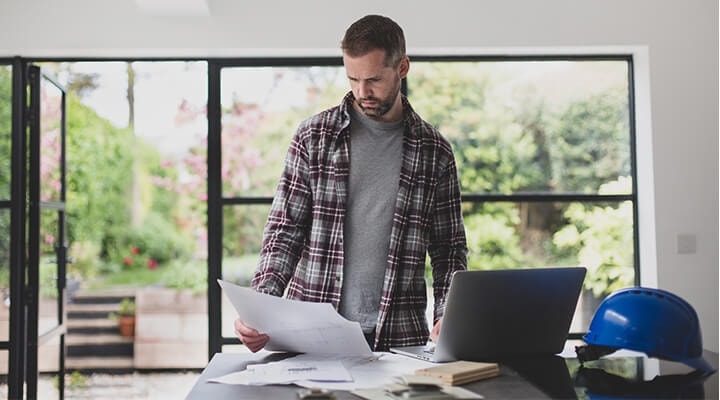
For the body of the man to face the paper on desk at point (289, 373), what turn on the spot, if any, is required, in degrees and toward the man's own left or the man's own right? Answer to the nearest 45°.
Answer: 0° — they already face it

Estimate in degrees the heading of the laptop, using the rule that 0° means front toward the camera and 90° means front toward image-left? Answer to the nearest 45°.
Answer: approximately 135°

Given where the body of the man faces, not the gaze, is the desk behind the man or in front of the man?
in front

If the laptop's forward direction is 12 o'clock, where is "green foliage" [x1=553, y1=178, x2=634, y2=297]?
The green foliage is roughly at 2 o'clock from the laptop.

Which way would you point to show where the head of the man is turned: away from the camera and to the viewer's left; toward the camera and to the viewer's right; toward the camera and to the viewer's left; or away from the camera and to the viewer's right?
toward the camera and to the viewer's left
